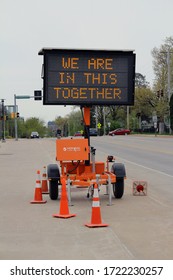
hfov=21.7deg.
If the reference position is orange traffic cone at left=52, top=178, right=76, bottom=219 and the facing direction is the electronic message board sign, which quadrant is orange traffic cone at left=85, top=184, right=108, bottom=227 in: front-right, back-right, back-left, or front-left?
back-right

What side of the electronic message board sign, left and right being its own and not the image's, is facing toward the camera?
front

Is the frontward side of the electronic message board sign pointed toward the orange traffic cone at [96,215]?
yes
